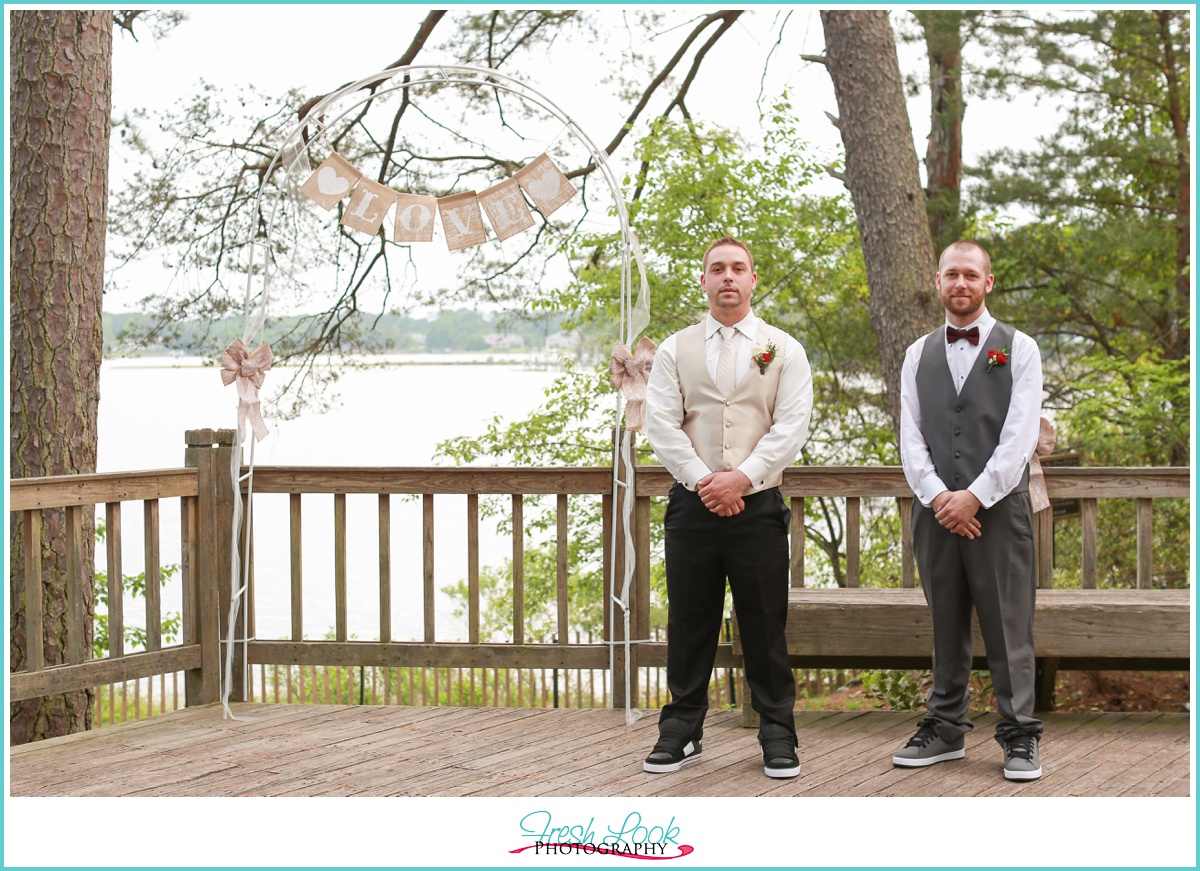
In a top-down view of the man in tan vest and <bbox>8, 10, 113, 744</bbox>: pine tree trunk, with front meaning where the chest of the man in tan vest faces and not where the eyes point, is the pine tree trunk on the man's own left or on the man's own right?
on the man's own right

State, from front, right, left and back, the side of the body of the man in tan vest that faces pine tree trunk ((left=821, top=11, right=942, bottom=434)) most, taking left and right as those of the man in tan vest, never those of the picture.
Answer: back

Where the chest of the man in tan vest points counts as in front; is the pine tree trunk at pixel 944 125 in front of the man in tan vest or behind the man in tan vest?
behind

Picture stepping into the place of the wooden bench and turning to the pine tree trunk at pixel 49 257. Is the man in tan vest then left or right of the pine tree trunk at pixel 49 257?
left

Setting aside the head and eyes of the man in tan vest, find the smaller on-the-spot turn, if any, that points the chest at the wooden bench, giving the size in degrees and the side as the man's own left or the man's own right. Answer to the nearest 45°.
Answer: approximately 135° to the man's own left

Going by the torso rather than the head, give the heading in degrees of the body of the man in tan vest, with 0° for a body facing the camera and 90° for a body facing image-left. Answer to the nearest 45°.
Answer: approximately 0°

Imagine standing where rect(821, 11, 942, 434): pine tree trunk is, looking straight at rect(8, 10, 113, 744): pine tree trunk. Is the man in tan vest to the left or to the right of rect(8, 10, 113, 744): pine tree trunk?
left
